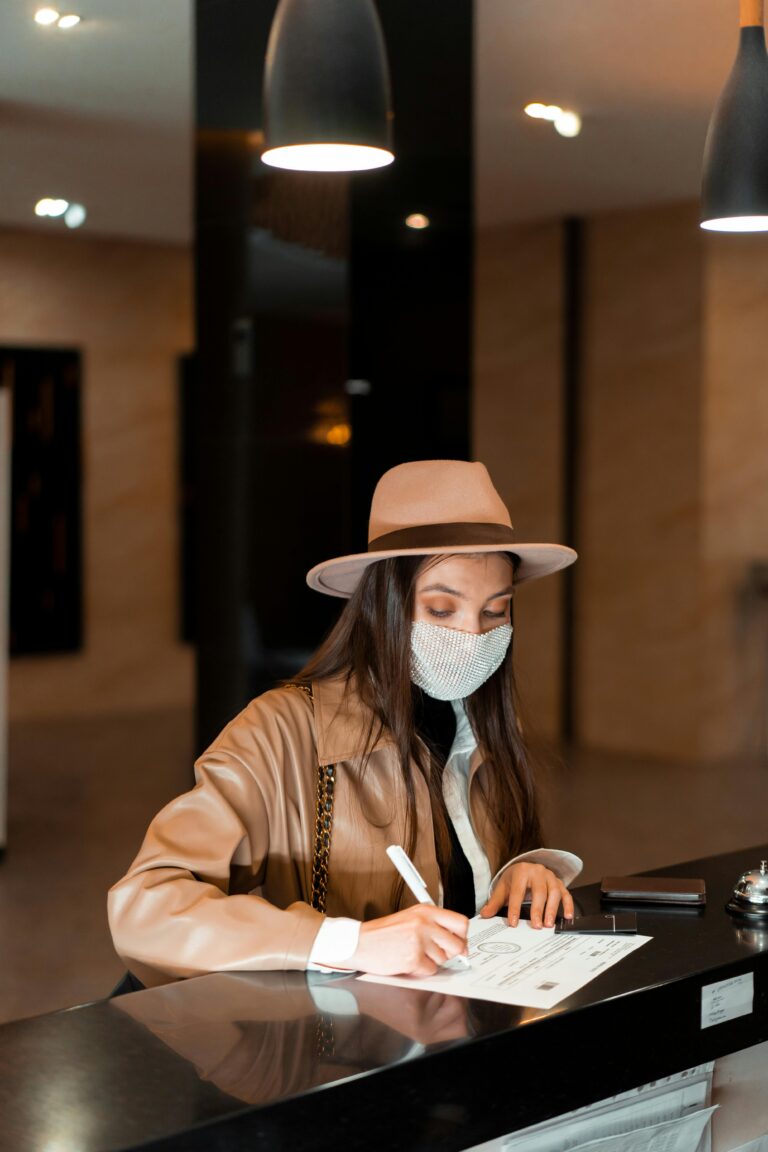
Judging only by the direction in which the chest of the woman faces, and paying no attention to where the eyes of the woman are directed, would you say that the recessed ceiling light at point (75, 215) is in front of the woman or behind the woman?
behind

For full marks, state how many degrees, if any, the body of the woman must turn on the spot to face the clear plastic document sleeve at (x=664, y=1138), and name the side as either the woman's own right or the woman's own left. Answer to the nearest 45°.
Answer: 0° — they already face it

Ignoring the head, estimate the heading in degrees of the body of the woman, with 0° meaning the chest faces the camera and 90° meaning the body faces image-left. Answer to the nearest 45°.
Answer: approximately 315°

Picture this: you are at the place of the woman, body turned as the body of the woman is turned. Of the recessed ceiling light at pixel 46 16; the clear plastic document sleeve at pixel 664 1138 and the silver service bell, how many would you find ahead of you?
2

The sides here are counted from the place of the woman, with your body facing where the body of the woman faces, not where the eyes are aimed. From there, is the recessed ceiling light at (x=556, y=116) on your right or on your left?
on your left

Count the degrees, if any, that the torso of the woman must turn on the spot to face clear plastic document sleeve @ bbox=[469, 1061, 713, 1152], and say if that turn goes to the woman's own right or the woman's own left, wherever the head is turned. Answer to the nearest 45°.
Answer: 0° — they already face it

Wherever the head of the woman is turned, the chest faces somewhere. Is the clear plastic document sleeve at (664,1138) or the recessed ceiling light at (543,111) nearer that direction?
the clear plastic document sleeve

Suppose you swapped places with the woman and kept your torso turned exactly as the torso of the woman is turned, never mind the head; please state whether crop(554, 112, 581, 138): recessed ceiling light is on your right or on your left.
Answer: on your left
